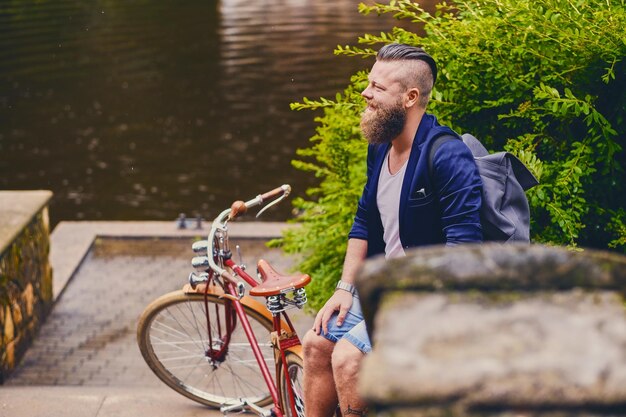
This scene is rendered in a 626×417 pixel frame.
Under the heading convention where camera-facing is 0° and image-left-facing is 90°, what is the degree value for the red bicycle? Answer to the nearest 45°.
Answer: approximately 135°

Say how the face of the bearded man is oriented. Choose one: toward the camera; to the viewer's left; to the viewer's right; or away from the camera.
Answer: to the viewer's left

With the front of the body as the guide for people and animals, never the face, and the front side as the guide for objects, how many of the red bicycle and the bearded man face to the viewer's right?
0

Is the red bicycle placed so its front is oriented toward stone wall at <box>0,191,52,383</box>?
yes

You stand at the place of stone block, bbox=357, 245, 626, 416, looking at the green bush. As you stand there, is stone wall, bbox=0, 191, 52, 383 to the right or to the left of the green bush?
left

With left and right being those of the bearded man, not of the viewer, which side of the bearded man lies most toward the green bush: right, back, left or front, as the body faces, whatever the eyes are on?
back

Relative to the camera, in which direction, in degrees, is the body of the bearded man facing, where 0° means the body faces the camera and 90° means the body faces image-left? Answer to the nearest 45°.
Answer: approximately 45°

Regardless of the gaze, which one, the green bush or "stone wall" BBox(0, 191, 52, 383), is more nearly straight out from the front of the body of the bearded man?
the stone wall
